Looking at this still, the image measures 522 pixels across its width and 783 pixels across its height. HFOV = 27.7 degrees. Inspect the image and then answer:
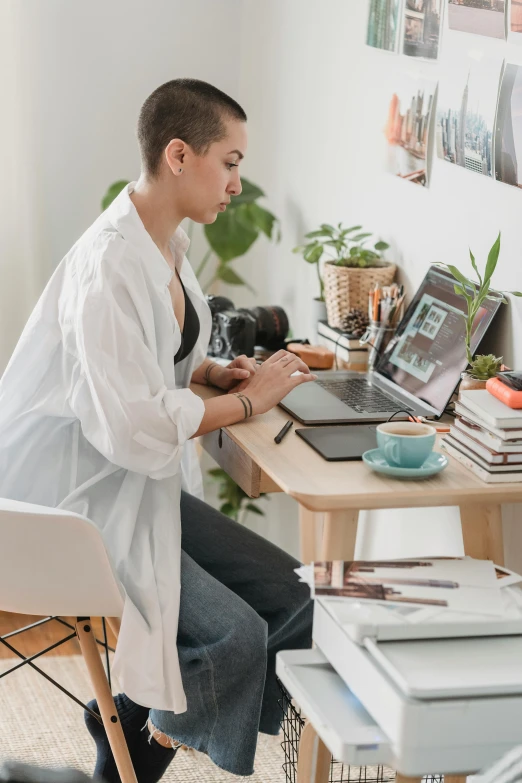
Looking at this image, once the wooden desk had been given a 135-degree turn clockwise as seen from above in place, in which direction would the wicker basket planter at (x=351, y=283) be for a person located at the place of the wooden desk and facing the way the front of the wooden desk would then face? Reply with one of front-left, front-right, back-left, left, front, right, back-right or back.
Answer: front-left

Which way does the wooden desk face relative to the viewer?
to the viewer's left

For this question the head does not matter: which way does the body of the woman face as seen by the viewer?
to the viewer's right

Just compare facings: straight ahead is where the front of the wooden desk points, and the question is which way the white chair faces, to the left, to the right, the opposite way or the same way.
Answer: the opposite way

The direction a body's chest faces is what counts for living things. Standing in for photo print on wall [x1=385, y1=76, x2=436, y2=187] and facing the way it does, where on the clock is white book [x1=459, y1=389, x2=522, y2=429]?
The white book is roughly at 10 o'clock from the photo print on wall.

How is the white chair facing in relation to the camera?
to the viewer's right

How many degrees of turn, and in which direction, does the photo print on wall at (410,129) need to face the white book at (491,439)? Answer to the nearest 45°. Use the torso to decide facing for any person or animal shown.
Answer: approximately 45° to its left
